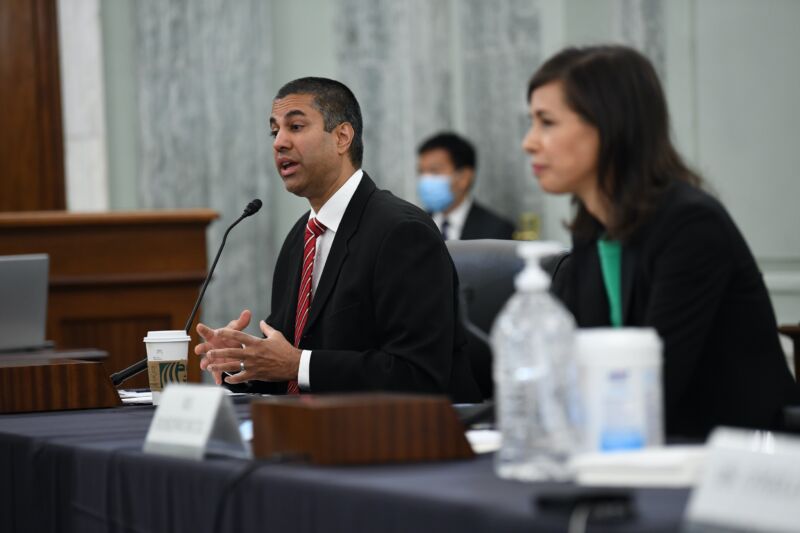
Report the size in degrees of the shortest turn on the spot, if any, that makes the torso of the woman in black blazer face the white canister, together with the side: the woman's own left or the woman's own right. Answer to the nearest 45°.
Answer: approximately 45° to the woman's own left

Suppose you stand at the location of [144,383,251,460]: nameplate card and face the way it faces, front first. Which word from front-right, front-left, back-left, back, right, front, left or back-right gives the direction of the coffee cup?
back-right

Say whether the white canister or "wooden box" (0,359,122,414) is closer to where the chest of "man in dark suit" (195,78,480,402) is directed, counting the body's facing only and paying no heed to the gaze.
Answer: the wooden box

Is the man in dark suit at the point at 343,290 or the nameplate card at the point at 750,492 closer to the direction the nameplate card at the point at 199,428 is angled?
the nameplate card

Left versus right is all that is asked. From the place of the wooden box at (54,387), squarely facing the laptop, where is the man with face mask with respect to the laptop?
right

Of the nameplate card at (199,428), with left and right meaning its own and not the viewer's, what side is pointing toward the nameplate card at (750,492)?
left

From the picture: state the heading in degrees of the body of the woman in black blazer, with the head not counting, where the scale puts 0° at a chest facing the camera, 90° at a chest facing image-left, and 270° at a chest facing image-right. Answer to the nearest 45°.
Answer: approximately 45°

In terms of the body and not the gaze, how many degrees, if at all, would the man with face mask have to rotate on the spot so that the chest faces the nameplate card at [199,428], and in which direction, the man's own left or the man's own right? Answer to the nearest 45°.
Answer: approximately 45° to the man's own left

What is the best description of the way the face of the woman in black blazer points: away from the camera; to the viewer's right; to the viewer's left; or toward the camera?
to the viewer's left

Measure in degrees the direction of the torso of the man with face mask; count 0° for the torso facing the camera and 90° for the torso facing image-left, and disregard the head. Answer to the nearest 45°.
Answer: approximately 45°

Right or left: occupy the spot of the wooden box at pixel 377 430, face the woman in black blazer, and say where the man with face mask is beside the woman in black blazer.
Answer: left

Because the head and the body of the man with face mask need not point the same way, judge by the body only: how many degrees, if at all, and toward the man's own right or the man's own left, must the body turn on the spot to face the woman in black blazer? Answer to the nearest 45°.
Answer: approximately 45° to the man's own left

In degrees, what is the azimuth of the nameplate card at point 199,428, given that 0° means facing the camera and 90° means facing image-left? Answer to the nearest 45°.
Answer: approximately 45°
